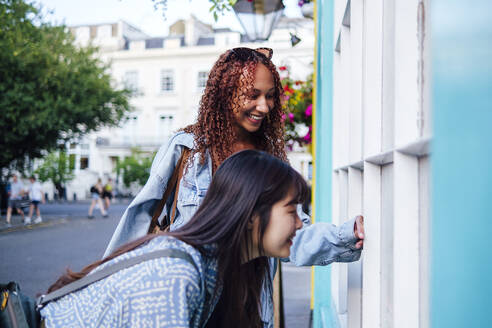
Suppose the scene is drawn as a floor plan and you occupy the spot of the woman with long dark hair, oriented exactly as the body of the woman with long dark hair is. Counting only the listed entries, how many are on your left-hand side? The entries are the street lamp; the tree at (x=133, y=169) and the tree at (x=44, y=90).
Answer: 3

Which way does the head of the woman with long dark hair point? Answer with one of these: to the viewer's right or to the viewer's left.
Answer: to the viewer's right

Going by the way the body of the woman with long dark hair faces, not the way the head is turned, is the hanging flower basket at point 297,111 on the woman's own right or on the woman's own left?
on the woman's own left

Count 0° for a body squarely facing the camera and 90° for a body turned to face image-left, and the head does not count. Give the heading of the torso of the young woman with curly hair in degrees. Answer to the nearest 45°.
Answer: approximately 315°

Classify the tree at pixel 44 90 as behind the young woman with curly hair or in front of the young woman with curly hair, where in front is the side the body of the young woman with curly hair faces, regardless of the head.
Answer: behind

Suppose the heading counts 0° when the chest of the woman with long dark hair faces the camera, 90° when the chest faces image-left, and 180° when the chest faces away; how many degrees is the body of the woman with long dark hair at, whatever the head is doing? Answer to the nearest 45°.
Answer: approximately 270°

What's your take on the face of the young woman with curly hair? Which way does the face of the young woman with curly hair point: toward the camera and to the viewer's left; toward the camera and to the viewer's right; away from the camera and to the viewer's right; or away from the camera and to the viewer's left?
toward the camera and to the viewer's right

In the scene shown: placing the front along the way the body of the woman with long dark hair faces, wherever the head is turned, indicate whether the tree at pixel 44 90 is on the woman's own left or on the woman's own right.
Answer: on the woman's own left

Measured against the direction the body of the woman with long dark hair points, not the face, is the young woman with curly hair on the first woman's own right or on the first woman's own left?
on the first woman's own left
